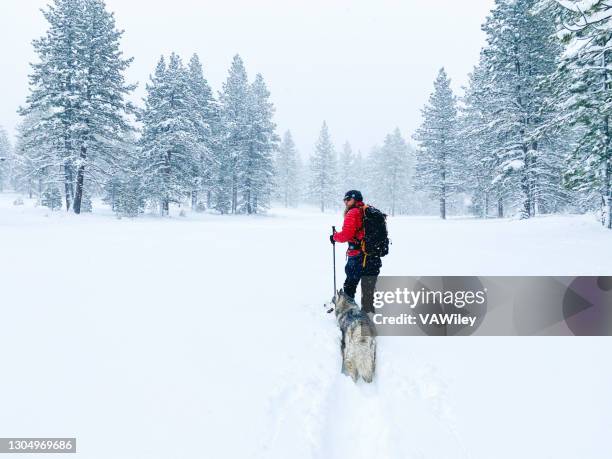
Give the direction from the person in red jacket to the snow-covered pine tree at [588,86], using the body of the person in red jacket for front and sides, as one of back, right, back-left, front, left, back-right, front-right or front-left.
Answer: back-right

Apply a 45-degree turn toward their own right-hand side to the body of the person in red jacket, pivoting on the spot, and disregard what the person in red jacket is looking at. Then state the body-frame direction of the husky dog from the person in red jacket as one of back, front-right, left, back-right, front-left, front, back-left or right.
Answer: back-left

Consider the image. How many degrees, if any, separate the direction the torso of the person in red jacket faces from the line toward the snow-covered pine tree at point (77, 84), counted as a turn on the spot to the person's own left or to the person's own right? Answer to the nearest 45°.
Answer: approximately 45° to the person's own right

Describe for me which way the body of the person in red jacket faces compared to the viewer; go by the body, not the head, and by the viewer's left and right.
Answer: facing to the left of the viewer

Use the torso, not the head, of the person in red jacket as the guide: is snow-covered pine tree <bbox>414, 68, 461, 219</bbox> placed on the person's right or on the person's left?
on the person's right

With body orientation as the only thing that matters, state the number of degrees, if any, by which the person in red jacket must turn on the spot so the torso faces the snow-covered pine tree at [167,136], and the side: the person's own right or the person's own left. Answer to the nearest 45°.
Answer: approximately 45° to the person's own right
